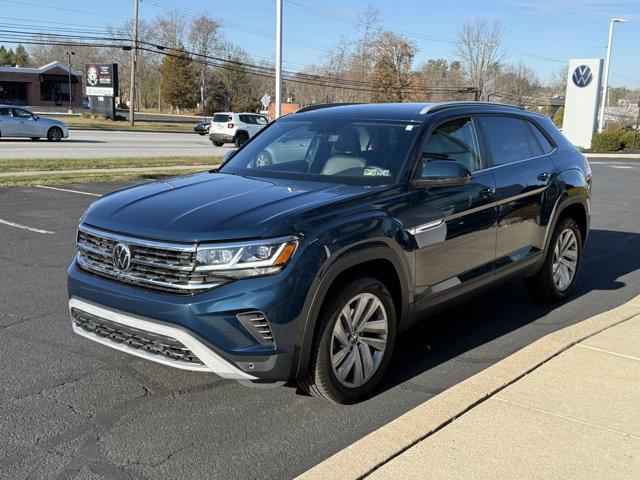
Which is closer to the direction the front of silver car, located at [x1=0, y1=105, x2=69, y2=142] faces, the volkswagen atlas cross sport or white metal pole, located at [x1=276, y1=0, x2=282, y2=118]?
the white metal pole

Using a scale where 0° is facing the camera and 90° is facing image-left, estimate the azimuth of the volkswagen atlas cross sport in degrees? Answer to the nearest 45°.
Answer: approximately 45°

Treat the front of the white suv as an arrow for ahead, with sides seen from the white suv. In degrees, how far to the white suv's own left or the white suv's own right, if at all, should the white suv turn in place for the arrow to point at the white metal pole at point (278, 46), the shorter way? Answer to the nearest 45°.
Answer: approximately 135° to the white suv's own right

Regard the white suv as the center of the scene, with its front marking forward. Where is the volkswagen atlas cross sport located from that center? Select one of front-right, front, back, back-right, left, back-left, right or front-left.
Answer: back-right

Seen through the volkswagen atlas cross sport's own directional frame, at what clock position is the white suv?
The white suv is roughly at 4 o'clock from the volkswagen atlas cross sport.

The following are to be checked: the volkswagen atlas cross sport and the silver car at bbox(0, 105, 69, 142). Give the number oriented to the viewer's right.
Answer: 1

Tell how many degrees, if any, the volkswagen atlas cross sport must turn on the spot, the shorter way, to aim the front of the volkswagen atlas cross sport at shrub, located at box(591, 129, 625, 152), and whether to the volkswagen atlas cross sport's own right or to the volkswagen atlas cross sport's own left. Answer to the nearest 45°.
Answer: approximately 180°

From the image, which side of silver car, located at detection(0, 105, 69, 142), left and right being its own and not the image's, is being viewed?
right
